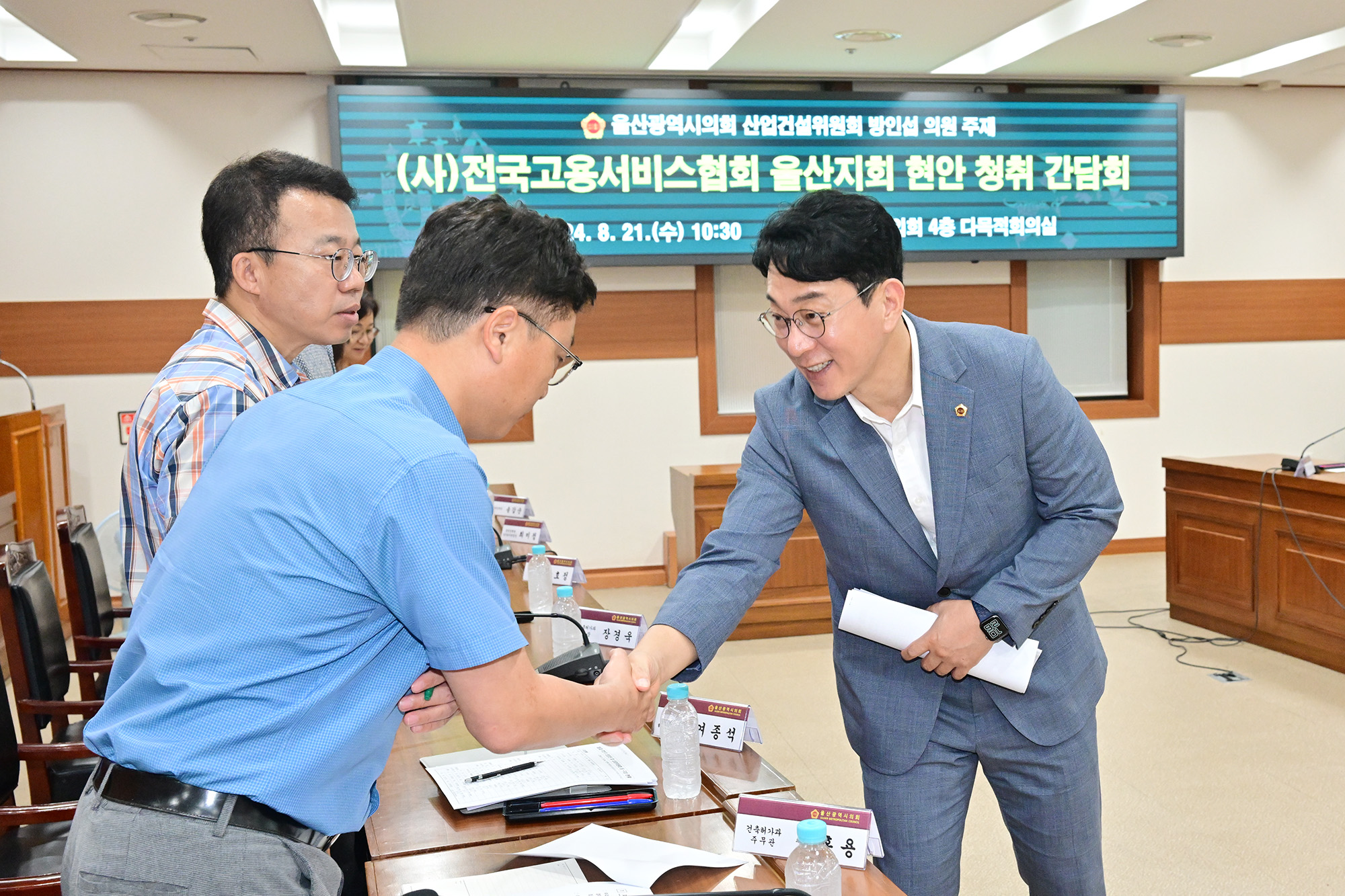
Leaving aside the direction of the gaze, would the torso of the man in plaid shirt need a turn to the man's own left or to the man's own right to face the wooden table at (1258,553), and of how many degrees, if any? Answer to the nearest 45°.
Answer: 0° — they already face it

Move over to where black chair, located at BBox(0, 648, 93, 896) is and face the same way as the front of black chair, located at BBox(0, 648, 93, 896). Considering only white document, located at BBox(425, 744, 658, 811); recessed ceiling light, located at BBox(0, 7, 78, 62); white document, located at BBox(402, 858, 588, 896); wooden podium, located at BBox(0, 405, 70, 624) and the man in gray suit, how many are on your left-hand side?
2

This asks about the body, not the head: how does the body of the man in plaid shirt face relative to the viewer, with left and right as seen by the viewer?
facing to the right of the viewer

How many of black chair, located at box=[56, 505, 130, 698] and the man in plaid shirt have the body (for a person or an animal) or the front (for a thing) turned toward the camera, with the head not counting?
0

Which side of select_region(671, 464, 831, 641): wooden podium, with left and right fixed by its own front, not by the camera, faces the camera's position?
front

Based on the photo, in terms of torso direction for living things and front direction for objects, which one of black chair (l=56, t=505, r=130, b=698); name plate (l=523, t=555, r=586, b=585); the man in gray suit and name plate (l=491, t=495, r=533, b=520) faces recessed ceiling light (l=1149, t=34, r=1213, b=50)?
the black chair

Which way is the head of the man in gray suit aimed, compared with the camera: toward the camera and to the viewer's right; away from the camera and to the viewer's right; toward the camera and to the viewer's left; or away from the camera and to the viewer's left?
toward the camera and to the viewer's left

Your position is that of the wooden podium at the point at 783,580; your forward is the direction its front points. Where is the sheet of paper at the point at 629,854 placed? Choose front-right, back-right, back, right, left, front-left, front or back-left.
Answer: front
